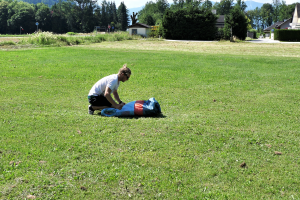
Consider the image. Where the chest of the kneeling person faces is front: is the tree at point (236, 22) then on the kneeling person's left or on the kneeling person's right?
on the kneeling person's left

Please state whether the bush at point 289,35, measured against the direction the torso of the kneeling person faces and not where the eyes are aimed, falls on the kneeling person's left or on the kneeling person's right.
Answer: on the kneeling person's left

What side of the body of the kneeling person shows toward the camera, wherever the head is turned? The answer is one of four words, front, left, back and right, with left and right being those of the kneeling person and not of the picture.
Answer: right
